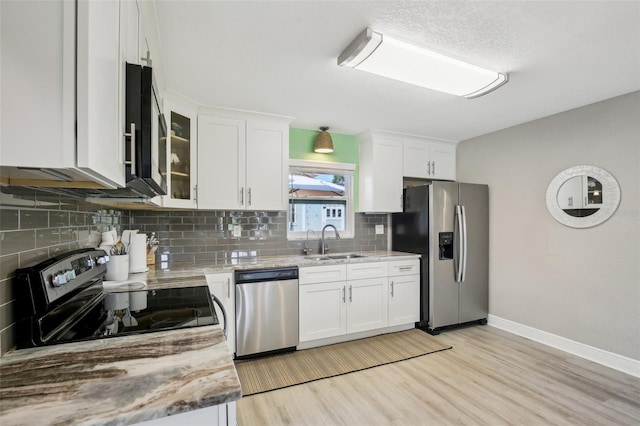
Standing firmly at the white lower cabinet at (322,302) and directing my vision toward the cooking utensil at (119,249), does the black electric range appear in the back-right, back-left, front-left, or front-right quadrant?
front-left

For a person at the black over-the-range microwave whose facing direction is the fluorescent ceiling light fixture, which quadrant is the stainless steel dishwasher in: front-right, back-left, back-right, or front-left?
front-left

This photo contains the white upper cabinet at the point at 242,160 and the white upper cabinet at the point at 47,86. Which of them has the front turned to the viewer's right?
the white upper cabinet at the point at 47,86

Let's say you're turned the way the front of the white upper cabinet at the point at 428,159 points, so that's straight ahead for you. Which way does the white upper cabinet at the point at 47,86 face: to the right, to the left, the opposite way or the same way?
to the left

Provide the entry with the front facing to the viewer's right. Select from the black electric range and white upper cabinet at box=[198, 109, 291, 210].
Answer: the black electric range

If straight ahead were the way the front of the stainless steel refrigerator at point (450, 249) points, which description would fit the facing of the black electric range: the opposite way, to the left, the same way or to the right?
to the left

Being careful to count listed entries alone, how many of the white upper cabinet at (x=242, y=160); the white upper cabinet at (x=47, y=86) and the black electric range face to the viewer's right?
2

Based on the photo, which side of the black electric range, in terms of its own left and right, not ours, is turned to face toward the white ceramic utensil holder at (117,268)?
left

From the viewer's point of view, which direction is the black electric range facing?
to the viewer's right

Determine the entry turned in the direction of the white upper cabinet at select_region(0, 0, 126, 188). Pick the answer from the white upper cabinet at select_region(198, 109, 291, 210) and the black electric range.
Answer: the white upper cabinet at select_region(198, 109, 291, 210)

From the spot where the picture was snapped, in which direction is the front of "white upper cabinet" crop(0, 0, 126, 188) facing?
facing to the right of the viewer

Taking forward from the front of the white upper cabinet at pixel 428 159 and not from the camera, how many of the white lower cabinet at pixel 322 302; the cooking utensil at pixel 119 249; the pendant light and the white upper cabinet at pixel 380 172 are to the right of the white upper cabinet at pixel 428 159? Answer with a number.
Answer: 4

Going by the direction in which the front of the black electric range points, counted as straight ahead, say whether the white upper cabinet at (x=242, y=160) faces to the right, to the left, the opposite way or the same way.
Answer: to the right

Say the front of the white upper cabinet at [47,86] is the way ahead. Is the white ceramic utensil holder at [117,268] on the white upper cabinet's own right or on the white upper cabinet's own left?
on the white upper cabinet's own left

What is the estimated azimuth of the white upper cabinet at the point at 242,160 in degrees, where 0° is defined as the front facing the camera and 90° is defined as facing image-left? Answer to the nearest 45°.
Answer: approximately 0°

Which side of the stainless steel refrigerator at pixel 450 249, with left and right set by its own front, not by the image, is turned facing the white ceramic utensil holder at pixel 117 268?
right

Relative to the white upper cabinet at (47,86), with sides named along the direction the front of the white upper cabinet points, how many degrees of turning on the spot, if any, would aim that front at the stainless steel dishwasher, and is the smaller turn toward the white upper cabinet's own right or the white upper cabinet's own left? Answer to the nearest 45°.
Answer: approximately 45° to the white upper cabinet's own left

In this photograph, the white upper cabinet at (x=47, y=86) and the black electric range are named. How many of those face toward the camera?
0

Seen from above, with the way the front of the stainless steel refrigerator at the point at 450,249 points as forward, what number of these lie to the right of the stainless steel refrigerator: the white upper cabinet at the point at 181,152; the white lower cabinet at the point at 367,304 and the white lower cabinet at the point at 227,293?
3
